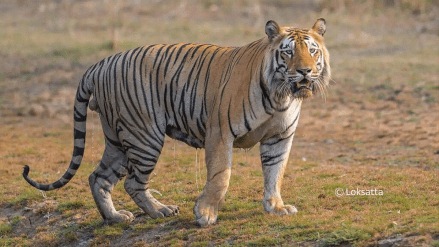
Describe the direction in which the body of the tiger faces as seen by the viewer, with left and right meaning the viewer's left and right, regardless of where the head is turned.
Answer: facing the viewer and to the right of the viewer
